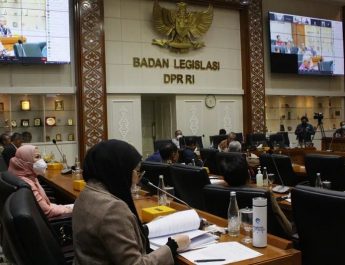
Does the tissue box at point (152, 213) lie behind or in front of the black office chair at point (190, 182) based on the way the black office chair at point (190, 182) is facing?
behind

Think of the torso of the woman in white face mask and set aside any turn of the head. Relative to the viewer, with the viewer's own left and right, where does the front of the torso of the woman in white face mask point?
facing to the right of the viewer

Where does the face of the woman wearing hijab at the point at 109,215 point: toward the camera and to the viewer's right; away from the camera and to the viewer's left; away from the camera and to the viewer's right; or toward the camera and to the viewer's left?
away from the camera and to the viewer's right

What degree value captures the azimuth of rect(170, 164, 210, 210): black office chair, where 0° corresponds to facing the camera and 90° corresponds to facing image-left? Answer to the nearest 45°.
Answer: approximately 225°

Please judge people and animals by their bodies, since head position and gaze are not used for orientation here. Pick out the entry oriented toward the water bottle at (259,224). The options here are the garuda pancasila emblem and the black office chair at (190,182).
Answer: the garuda pancasila emblem

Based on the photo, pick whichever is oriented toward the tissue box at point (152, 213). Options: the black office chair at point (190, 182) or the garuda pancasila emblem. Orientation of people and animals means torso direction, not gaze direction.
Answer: the garuda pancasila emblem

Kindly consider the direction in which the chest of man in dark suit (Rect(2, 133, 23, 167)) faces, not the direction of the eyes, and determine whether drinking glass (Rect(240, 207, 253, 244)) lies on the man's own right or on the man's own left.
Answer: on the man's own right

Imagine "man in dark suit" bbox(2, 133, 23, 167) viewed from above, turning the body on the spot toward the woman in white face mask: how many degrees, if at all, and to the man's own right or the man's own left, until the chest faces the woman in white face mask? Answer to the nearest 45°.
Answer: approximately 90° to the man's own right

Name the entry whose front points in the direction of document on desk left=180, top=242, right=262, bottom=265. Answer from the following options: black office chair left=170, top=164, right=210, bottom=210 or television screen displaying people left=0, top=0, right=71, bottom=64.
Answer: the television screen displaying people

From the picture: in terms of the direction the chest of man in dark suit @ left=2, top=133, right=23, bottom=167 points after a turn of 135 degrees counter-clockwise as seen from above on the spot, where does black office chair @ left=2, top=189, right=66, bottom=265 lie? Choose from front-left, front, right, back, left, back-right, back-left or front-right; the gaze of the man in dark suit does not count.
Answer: back-left

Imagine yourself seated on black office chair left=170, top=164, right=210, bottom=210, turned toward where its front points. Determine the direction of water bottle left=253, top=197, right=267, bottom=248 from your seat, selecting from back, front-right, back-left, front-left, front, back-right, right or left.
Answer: back-right

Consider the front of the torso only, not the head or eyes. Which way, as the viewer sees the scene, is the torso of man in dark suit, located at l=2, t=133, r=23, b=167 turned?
to the viewer's right

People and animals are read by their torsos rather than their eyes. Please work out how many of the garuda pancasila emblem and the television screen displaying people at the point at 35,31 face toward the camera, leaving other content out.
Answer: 2

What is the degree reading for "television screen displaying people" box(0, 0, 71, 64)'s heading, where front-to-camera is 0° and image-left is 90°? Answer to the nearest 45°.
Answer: approximately 0°

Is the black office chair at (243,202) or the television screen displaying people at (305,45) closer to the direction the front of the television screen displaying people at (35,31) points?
the black office chair

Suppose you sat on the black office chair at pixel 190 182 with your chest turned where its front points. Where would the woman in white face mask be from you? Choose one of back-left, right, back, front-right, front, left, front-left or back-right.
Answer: back-left

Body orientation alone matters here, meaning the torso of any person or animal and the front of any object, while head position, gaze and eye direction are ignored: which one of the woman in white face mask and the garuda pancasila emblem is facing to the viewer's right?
the woman in white face mask

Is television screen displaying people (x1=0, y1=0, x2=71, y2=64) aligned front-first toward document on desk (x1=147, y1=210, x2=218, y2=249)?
yes
